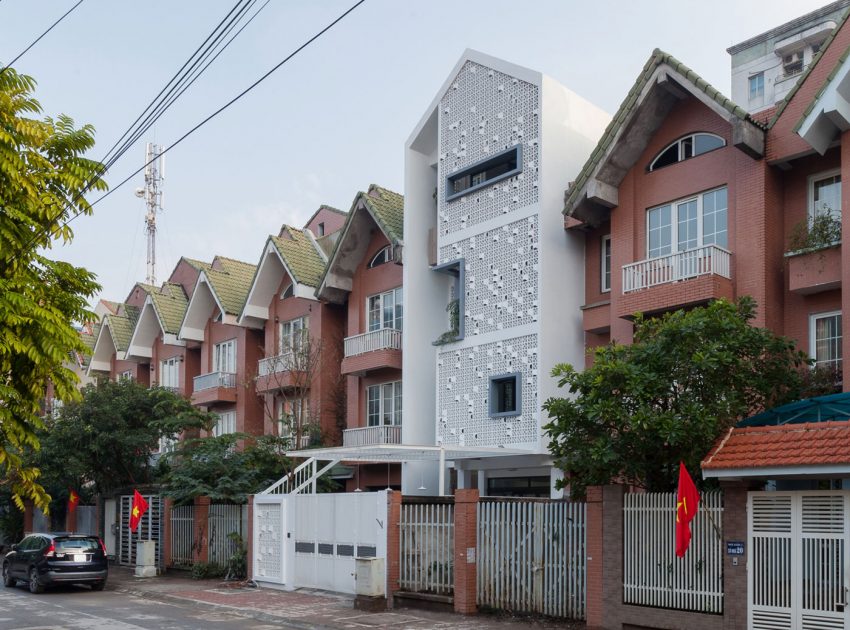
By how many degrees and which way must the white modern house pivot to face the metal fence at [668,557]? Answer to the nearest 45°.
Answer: approximately 45° to its left

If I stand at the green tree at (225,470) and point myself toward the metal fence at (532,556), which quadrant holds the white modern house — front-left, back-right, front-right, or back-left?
front-left

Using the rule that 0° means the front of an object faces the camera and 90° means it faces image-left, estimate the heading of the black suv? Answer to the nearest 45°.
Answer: approximately 135°

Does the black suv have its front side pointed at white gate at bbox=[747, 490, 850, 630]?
no

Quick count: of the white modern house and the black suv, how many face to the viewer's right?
0

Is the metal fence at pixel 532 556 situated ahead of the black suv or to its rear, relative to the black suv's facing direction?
to the rear

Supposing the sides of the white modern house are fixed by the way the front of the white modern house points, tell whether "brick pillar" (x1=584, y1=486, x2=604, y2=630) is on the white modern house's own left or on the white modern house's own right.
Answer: on the white modern house's own left

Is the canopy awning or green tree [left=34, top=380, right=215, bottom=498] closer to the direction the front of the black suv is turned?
the green tree

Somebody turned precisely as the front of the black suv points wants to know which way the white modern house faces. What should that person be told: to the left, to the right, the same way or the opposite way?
to the left

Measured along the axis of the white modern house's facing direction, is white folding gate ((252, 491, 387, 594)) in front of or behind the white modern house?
in front

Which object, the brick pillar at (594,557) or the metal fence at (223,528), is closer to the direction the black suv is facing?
the metal fence

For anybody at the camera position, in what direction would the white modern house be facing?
facing the viewer and to the left of the viewer

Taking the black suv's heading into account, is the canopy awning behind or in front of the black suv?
behind

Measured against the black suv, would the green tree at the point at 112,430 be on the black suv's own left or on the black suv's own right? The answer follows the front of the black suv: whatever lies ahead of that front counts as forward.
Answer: on the black suv's own right

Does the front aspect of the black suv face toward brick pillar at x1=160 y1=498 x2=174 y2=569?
no
